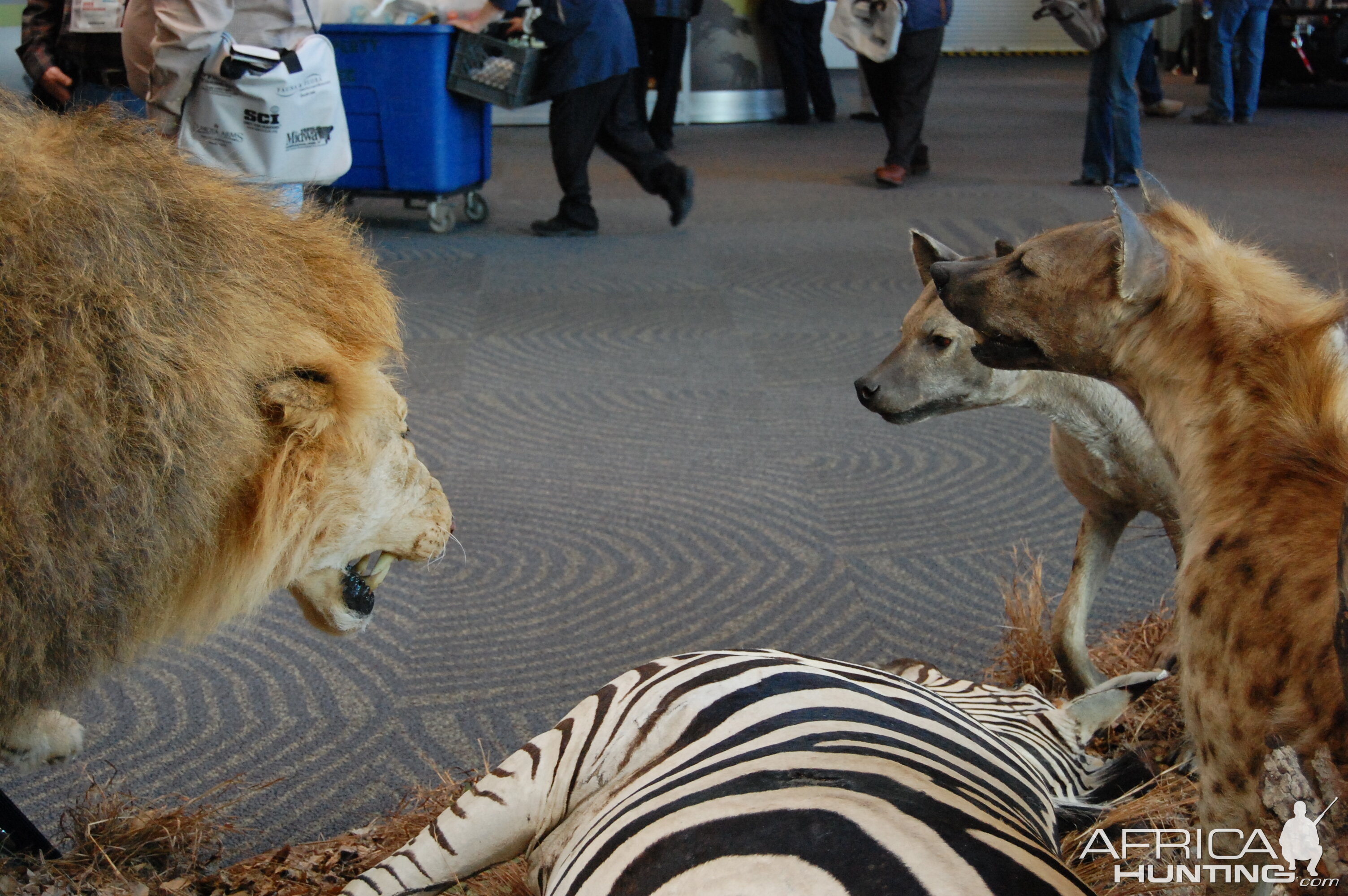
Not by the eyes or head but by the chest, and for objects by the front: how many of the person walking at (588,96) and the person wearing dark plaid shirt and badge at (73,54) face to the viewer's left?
1

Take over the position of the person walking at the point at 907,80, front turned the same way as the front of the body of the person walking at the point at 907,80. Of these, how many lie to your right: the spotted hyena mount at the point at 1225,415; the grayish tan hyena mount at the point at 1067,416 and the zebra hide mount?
0

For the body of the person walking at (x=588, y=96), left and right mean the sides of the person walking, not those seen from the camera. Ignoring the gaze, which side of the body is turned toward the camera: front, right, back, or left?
left

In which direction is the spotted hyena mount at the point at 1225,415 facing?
to the viewer's left

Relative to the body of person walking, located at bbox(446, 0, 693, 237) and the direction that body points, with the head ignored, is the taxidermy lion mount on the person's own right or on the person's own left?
on the person's own left

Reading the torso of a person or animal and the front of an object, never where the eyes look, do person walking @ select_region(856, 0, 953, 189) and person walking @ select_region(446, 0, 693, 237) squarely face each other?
no

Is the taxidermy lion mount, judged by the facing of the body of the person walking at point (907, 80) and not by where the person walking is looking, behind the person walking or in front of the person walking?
in front

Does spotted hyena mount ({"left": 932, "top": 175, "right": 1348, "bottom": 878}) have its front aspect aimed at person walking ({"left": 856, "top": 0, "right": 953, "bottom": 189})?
no

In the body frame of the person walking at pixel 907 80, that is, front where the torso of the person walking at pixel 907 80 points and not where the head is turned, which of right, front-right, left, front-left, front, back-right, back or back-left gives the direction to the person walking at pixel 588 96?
front
